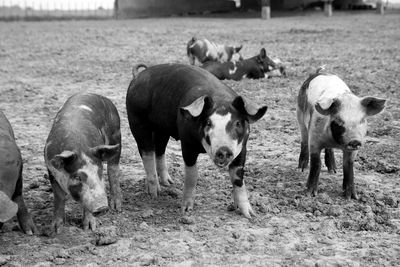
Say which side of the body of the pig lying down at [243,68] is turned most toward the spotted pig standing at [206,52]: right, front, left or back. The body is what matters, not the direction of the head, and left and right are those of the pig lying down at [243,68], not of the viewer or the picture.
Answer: left

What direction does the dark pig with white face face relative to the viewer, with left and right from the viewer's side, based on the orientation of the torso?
facing the viewer and to the right of the viewer

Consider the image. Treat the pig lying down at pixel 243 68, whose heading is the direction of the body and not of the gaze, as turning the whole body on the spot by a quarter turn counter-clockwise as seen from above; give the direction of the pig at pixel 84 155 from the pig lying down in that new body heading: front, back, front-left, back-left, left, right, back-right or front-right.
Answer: back

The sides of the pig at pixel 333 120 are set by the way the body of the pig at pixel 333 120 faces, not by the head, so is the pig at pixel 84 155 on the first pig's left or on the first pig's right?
on the first pig's right

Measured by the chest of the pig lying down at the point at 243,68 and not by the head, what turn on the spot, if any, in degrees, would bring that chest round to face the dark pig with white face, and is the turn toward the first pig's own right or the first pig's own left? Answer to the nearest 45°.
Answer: approximately 90° to the first pig's own right

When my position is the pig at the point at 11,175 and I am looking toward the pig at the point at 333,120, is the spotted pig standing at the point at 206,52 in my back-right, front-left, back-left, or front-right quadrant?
front-left

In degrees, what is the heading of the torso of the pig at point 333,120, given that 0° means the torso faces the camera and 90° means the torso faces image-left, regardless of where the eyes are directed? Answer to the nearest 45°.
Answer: approximately 315°

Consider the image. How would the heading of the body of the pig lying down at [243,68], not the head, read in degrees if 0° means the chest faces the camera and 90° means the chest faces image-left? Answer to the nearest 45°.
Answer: approximately 270°

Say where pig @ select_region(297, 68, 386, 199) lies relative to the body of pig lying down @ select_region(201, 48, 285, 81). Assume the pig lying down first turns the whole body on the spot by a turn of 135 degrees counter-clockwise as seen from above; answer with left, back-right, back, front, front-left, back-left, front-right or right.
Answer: back-left

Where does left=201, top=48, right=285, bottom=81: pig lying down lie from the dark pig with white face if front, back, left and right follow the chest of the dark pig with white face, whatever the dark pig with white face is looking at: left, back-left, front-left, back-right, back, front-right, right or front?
back-left
